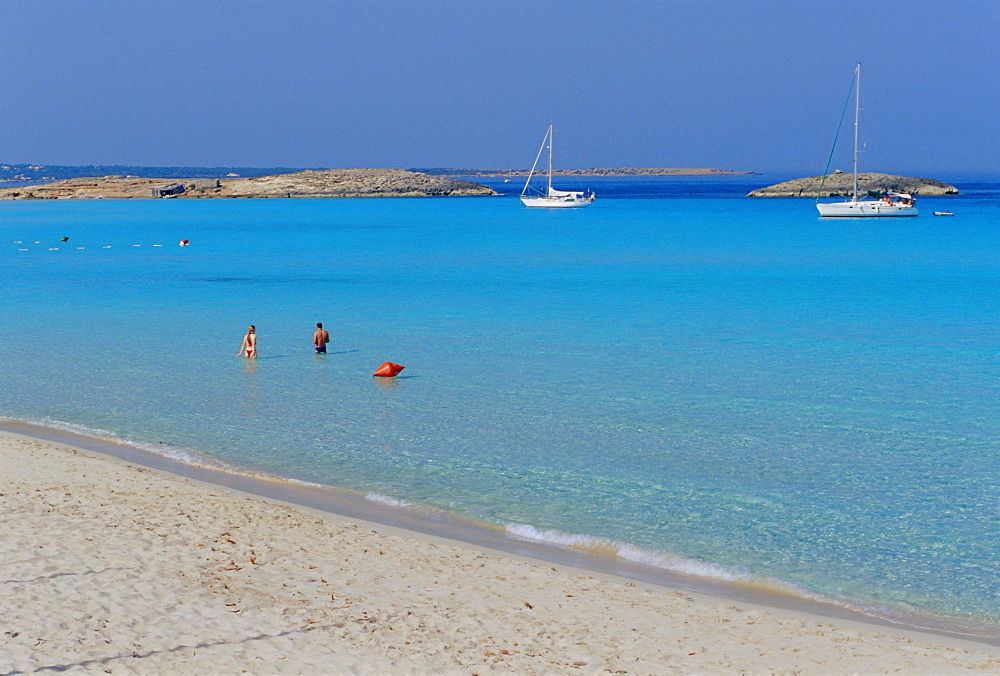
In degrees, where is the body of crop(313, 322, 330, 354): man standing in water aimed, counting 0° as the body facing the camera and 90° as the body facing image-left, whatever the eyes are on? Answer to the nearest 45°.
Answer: approximately 180°

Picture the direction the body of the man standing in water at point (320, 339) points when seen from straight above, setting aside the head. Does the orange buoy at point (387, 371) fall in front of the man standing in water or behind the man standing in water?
behind

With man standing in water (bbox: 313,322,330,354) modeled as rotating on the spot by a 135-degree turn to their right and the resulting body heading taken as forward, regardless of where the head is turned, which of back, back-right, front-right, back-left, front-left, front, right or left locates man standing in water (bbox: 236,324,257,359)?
back-right
